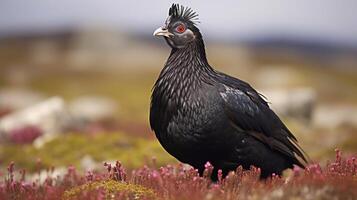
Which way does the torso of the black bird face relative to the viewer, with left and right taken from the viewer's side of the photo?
facing to the left of the viewer

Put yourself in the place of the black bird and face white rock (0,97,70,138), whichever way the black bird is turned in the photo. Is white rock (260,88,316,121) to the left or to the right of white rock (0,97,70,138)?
right

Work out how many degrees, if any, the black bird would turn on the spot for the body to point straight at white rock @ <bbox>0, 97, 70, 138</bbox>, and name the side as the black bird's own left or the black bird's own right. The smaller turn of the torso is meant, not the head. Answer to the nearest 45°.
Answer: approximately 45° to the black bird's own right

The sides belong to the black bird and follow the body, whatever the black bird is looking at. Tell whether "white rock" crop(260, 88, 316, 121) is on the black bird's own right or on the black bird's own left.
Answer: on the black bird's own right
